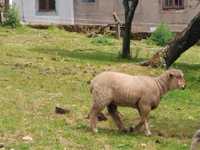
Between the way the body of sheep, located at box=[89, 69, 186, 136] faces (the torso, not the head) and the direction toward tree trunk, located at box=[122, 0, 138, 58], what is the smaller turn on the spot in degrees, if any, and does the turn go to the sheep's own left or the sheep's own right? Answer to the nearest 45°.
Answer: approximately 90° to the sheep's own left

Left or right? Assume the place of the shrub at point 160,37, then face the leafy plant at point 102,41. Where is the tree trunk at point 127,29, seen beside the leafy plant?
left

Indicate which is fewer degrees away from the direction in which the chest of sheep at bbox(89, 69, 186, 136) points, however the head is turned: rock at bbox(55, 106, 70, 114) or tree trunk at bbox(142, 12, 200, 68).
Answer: the tree trunk

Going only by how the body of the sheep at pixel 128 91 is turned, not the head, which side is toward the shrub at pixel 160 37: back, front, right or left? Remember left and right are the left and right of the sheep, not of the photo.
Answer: left

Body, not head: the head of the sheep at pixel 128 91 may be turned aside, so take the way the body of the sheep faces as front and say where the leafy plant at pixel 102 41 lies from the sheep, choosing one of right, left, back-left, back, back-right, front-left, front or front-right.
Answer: left

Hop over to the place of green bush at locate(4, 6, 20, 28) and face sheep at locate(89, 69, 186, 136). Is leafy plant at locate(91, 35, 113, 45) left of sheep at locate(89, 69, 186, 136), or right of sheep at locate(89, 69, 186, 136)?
left

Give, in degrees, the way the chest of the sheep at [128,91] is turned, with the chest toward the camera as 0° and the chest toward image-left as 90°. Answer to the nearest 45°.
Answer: approximately 270°

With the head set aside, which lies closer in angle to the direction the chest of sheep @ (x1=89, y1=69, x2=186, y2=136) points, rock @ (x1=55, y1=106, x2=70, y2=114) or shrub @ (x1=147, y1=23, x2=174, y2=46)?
the shrub

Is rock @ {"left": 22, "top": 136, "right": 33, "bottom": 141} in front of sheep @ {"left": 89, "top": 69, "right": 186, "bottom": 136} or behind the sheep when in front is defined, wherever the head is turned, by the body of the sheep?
behind

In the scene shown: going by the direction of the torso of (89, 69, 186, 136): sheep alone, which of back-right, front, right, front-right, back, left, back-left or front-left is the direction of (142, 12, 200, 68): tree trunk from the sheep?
left

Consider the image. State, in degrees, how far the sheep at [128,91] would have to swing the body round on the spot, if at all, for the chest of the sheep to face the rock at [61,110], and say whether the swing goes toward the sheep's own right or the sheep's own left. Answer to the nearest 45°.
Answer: approximately 135° to the sheep's own left

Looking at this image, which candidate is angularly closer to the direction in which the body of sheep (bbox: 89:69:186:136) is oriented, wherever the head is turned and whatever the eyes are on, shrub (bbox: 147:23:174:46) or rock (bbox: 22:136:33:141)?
the shrub

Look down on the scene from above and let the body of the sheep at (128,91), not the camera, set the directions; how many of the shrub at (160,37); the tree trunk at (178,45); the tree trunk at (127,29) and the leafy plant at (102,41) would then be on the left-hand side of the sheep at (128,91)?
4
